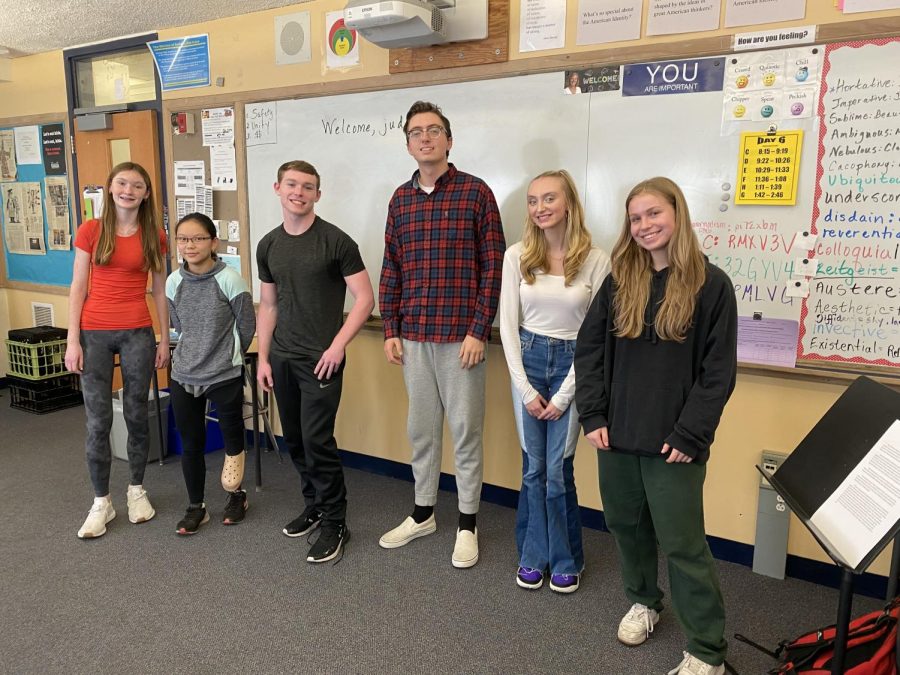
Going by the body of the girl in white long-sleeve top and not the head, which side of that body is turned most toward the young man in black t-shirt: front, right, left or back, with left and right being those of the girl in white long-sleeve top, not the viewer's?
right

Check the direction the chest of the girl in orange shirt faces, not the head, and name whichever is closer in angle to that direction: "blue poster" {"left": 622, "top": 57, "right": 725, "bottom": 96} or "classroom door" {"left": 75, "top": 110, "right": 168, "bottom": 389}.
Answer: the blue poster

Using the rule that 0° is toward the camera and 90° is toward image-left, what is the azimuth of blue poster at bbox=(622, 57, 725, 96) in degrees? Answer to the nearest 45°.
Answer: approximately 0°

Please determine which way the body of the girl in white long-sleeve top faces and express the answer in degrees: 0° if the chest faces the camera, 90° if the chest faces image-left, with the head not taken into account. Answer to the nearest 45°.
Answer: approximately 0°

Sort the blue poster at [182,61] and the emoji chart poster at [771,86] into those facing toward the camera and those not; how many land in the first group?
2
